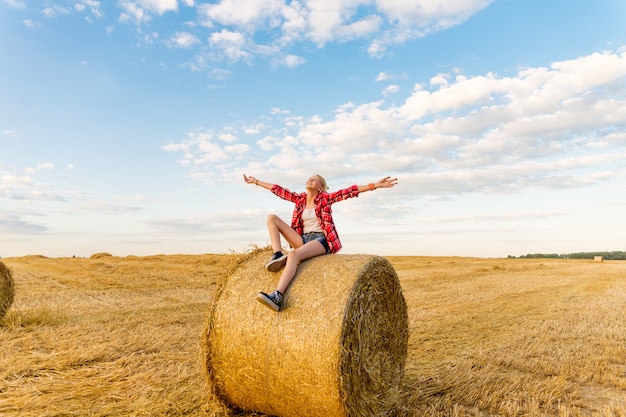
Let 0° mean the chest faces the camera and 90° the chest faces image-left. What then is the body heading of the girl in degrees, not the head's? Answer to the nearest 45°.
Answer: approximately 45°

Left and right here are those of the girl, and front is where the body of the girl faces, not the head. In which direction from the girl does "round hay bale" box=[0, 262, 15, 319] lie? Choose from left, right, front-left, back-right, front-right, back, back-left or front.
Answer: right
